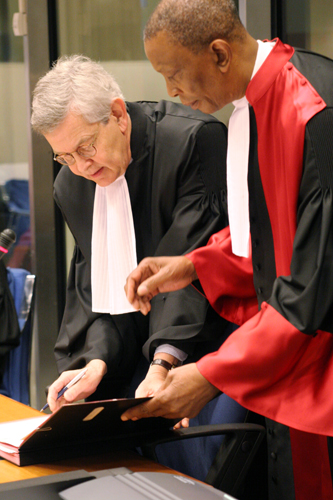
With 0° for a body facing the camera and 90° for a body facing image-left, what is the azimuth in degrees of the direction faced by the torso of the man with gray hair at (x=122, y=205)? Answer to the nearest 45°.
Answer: approximately 45°

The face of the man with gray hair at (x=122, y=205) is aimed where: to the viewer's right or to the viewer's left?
to the viewer's left

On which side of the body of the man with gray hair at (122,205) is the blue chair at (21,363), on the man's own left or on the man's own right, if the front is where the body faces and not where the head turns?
on the man's own right

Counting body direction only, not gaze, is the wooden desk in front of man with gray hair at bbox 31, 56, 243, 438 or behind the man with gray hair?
in front

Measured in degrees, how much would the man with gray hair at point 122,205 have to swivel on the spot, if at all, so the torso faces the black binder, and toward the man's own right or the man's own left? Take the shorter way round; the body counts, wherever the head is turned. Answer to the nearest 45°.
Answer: approximately 45° to the man's own left

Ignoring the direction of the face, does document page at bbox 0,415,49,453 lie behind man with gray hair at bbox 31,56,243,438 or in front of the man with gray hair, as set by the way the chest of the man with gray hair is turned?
in front
